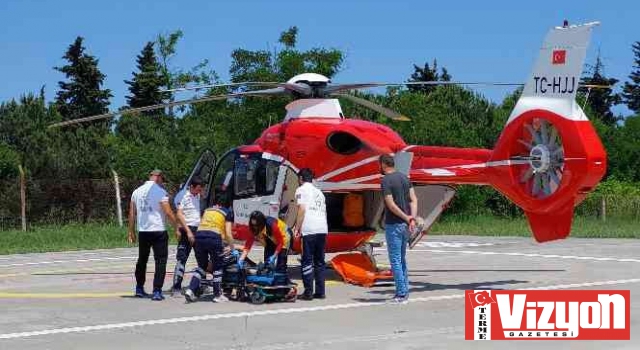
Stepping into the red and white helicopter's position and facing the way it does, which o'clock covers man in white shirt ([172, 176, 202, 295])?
The man in white shirt is roughly at 10 o'clock from the red and white helicopter.

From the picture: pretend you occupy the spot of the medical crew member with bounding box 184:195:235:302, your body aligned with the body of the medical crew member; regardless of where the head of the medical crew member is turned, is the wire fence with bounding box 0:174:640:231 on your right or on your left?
on your left

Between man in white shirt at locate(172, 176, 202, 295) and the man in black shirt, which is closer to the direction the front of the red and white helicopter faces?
the man in white shirt

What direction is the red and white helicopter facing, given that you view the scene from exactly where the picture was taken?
facing away from the viewer and to the left of the viewer

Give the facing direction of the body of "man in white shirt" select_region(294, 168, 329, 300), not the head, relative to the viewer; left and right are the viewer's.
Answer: facing away from the viewer and to the left of the viewer
